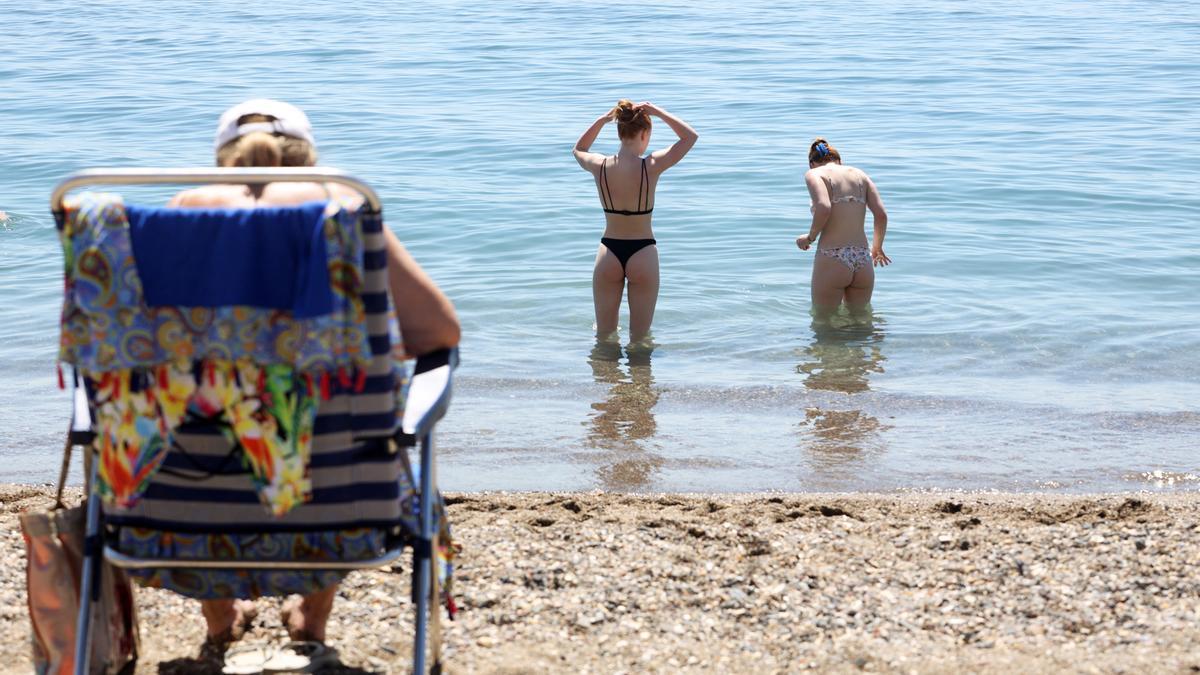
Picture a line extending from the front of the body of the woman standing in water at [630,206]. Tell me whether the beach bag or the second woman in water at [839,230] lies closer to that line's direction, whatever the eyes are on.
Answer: the second woman in water

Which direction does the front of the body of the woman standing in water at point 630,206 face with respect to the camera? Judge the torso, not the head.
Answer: away from the camera

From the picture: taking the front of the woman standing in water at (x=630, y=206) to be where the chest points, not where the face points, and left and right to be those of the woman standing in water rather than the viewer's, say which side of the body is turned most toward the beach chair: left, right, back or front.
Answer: back

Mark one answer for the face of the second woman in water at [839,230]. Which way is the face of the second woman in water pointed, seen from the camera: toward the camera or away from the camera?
away from the camera

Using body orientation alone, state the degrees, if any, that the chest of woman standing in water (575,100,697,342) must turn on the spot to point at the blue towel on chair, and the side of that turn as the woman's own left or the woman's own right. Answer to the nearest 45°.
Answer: approximately 180°

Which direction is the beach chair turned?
away from the camera

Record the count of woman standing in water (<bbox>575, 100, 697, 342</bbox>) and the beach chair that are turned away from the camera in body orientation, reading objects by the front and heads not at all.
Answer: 2

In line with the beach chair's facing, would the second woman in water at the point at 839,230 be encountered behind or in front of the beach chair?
in front

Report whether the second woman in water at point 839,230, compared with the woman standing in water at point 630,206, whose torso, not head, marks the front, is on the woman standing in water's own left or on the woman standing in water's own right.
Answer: on the woman standing in water's own right

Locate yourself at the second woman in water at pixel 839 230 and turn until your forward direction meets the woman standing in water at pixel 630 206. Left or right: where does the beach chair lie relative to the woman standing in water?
left

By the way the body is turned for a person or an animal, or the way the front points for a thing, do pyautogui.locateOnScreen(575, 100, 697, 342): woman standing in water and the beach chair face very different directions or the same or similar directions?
same or similar directions

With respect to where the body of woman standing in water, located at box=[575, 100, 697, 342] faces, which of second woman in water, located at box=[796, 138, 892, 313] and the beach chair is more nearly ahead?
the second woman in water
